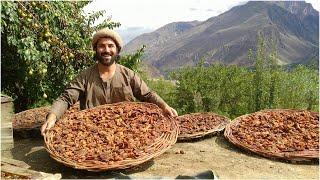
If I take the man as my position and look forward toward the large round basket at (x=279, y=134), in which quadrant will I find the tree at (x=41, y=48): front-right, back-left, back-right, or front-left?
back-left

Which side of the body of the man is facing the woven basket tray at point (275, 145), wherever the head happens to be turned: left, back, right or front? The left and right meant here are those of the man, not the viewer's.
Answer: left

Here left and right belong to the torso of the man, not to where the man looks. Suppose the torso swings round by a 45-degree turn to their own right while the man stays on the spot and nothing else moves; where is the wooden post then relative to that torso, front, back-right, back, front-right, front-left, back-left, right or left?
front-right

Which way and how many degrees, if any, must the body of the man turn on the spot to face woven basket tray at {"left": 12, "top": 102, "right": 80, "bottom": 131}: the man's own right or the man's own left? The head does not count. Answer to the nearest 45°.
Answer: approximately 135° to the man's own right

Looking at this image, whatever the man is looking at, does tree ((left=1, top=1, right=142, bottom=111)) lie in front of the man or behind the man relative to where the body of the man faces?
behind

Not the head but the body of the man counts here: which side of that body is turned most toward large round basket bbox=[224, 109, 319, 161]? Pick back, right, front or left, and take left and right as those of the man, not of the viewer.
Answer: left

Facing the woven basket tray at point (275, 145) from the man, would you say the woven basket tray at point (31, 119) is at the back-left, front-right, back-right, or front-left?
back-left

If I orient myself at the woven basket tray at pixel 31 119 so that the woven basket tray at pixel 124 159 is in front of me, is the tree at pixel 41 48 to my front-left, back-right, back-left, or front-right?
back-left

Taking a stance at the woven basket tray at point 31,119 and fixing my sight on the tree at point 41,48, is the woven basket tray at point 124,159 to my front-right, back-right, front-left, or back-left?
back-right

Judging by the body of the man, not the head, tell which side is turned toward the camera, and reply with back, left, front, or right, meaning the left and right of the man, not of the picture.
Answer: front

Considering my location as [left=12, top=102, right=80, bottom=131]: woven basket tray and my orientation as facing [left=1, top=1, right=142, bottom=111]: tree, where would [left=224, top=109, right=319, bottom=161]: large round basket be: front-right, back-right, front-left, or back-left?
back-right
